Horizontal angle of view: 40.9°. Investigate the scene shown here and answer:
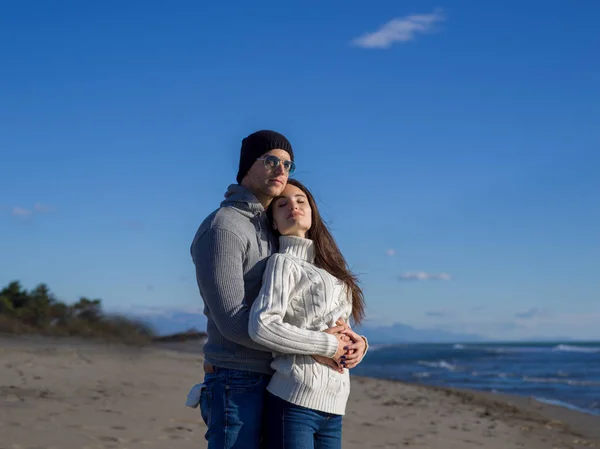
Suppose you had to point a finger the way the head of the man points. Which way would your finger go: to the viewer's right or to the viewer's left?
to the viewer's right

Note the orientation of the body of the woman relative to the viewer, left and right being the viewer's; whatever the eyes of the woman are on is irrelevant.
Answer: facing the viewer and to the right of the viewer
